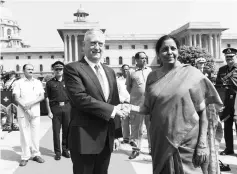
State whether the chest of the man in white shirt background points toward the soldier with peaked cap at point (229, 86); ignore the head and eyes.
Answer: no

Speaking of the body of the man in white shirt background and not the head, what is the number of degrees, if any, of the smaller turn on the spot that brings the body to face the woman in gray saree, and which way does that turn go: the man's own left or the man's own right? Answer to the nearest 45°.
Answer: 0° — they already face them

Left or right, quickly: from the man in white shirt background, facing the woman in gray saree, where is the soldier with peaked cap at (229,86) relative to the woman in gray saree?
left

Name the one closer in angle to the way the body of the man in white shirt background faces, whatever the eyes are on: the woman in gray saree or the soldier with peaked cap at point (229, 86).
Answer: the woman in gray saree

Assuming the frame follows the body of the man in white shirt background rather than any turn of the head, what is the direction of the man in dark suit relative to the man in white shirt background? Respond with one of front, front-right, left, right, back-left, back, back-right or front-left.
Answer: front

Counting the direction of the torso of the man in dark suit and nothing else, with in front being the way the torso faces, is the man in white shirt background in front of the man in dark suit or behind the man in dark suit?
behind

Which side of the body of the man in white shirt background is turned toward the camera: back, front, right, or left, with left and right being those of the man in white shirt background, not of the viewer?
front

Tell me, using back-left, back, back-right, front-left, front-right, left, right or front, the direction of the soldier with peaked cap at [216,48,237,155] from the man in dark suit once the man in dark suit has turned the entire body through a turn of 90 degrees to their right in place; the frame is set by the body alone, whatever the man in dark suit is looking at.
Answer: back

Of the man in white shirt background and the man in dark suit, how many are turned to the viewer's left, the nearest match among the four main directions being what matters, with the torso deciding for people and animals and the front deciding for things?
0
